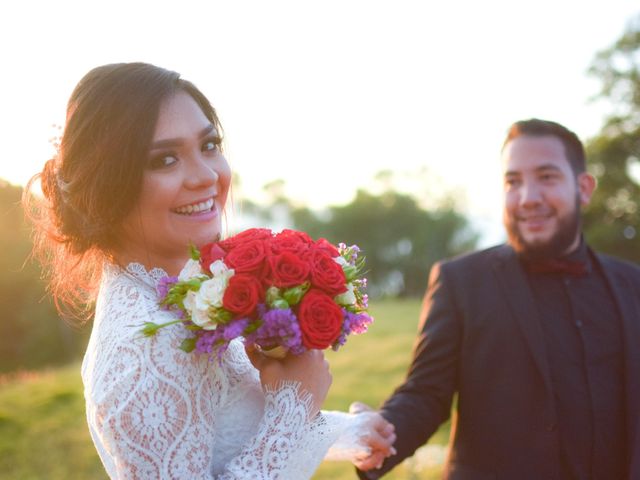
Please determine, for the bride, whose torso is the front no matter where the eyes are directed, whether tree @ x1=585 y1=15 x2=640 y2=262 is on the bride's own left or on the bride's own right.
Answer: on the bride's own left

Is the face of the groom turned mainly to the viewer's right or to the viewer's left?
to the viewer's left

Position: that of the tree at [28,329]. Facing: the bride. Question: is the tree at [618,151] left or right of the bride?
left

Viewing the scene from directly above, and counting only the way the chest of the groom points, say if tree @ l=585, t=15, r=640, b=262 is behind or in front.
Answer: behind

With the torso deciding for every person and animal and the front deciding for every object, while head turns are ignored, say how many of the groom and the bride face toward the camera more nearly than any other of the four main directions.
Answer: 1

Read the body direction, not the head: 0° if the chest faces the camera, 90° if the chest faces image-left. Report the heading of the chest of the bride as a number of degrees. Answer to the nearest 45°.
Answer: approximately 270°

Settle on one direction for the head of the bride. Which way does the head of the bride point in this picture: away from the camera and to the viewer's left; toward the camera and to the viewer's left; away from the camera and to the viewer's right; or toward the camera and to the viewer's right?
toward the camera and to the viewer's right

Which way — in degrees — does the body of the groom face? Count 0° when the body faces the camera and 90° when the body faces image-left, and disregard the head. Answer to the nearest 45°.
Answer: approximately 0°

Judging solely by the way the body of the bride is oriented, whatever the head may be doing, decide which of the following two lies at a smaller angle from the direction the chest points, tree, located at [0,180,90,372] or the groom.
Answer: the groom

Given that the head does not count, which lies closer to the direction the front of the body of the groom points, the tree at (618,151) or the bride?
the bride
